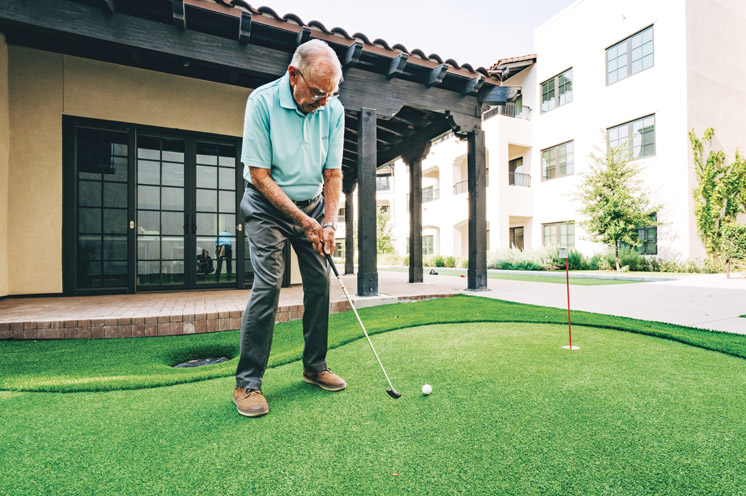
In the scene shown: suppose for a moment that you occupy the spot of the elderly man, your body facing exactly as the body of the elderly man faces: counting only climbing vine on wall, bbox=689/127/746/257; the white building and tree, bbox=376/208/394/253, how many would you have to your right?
0

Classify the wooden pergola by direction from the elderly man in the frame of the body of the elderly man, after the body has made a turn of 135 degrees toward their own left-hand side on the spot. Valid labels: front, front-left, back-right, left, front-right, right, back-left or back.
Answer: front

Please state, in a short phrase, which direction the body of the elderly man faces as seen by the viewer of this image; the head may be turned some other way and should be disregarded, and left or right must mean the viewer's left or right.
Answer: facing the viewer and to the right of the viewer

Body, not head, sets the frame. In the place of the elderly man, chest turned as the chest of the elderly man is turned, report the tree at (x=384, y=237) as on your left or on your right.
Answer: on your left

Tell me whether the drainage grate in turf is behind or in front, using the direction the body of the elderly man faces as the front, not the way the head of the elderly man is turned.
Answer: behind

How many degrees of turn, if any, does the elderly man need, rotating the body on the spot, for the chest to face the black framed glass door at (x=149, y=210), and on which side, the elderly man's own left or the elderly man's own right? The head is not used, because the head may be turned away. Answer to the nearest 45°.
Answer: approximately 180°

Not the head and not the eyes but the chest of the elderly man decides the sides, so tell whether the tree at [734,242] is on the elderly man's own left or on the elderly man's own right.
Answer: on the elderly man's own left

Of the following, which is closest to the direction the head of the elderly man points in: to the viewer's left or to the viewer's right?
to the viewer's right

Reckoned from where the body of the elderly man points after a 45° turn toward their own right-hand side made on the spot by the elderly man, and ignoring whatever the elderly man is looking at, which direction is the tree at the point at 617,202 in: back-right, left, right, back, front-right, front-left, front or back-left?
back-left

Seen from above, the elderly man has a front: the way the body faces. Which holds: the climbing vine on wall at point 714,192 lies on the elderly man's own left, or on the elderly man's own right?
on the elderly man's own left
